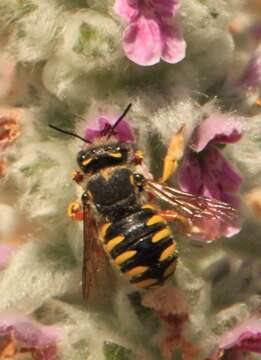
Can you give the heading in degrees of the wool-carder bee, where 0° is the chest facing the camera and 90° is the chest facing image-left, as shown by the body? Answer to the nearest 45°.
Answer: approximately 180°

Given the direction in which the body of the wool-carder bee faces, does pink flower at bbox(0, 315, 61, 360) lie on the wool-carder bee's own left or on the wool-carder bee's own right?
on the wool-carder bee's own left

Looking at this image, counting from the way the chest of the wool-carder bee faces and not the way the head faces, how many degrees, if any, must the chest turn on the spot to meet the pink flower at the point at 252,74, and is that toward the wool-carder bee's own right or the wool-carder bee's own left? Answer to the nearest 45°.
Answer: approximately 90° to the wool-carder bee's own right
